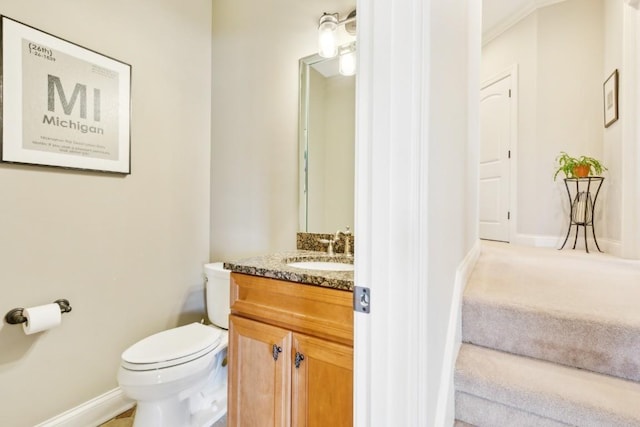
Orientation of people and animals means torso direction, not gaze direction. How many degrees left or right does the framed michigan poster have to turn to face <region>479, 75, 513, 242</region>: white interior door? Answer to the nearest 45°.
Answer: approximately 45° to its left

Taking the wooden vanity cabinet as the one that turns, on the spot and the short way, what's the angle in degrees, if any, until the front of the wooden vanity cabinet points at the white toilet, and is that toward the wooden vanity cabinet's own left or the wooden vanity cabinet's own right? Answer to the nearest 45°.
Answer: approximately 90° to the wooden vanity cabinet's own right

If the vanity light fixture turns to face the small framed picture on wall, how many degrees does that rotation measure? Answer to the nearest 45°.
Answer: approximately 135° to its left

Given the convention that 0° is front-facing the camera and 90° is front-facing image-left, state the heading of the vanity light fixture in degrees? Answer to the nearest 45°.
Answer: approximately 45°

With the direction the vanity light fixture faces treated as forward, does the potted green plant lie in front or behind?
behind

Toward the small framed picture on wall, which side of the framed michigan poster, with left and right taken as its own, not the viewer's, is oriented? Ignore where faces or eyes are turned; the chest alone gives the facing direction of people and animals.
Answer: left

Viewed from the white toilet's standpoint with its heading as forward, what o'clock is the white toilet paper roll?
The white toilet paper roll is roughly at 2 o'clock from the white toilet.

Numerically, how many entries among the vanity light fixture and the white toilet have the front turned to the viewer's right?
0

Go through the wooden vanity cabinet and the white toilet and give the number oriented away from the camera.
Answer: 0

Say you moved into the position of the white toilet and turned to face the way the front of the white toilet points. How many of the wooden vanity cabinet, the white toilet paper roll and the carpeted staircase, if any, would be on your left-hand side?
2

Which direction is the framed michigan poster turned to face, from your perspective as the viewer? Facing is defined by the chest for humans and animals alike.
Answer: facing the viewer and to the right of the viewer
